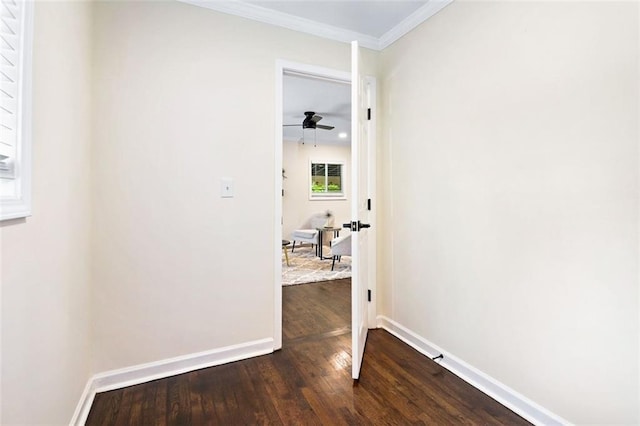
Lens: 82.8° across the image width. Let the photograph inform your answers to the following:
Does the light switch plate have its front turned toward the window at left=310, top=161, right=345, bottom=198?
no

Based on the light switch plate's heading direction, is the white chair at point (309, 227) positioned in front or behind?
behind

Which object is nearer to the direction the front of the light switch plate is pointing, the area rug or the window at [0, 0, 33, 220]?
the window

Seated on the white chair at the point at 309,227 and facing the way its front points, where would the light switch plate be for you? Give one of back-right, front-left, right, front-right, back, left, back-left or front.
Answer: front-left

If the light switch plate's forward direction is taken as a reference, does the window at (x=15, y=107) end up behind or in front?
in front

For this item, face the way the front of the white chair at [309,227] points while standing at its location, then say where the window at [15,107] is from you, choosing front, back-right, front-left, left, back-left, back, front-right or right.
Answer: front-left

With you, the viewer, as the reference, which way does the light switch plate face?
facing the viewer

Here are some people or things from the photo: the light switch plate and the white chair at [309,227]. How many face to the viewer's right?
0

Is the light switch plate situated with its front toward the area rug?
no
